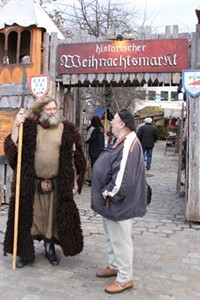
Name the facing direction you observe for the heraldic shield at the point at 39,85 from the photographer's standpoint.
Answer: facing the viewer

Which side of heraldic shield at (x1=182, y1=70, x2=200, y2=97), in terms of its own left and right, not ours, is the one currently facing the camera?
front

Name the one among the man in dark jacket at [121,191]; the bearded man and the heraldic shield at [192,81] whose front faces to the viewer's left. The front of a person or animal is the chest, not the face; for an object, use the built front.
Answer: the man in dark jacket

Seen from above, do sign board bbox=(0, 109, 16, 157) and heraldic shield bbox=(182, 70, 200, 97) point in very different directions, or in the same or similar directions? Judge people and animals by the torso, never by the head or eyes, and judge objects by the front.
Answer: same or similar directions

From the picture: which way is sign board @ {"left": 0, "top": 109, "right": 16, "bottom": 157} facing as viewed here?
toward the camera

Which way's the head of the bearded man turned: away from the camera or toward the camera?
toward the camera

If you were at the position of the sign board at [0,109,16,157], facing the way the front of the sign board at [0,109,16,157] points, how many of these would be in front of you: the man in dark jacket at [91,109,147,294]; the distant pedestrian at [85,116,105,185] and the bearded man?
2

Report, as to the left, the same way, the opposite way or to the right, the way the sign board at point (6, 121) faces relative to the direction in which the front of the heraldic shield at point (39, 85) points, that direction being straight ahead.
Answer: the same way

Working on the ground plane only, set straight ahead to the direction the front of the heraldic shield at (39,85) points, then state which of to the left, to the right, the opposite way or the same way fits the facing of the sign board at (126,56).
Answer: the same way

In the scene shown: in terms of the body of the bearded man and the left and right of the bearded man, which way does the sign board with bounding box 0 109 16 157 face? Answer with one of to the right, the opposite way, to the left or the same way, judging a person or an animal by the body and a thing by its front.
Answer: the same way

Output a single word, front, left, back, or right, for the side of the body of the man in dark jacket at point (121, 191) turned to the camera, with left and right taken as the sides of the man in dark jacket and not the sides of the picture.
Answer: left

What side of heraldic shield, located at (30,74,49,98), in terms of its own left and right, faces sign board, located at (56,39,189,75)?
left

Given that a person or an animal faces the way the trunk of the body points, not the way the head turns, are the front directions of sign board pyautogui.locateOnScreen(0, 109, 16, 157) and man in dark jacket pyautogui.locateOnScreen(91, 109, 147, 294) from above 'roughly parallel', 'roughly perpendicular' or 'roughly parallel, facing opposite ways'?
roughly perpendicular

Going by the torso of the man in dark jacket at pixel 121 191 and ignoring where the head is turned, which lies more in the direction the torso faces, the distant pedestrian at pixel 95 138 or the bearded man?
the bearded man

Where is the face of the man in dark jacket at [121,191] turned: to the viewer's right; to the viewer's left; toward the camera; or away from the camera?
to the viewer's left

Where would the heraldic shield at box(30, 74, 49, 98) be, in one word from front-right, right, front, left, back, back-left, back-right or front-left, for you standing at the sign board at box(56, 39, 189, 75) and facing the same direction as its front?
right

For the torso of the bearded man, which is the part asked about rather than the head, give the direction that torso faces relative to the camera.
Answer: toward the camera
